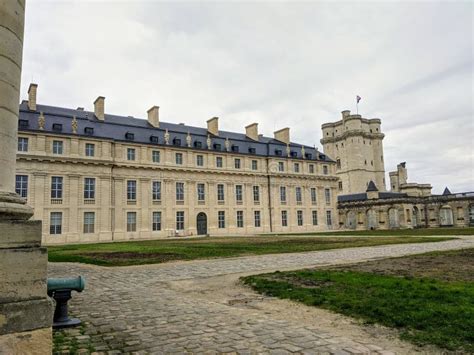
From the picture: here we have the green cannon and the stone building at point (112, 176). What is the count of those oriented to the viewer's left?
0

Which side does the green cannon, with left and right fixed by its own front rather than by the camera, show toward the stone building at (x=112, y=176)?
left

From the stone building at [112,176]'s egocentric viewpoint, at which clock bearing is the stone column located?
The stone column is roughly at 1 o'clock from the stone building.

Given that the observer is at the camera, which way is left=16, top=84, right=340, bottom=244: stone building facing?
facing the viewer and to the right of the viewer

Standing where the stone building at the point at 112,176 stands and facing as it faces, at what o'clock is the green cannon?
The green cannon is roughly at 1 o'clock from the stone building.

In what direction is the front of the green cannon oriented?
to the viewer's right
